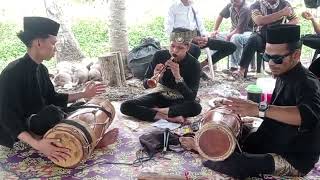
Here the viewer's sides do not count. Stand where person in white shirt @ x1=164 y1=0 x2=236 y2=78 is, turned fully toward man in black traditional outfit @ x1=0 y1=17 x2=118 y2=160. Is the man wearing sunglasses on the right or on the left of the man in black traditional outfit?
left

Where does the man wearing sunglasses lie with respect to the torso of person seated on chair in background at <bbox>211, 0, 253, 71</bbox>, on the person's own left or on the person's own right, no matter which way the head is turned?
on the person's own left

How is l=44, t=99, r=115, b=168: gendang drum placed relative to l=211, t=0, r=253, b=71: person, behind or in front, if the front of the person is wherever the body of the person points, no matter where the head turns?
in front

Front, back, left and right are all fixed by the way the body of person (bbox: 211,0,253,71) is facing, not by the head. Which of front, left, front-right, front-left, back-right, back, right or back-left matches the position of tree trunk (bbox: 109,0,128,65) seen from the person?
front-right

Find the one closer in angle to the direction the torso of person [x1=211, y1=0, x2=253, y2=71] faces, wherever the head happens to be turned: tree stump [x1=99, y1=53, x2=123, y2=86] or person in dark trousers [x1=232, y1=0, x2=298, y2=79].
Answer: the tree stump

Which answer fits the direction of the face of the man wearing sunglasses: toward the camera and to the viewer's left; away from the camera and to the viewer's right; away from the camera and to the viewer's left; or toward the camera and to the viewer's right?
toward the camera and to the viewer's left

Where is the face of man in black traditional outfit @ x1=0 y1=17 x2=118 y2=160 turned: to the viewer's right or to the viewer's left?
to the viewer's right

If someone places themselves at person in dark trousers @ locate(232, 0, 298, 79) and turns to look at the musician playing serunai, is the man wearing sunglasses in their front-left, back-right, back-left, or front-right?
front-left
